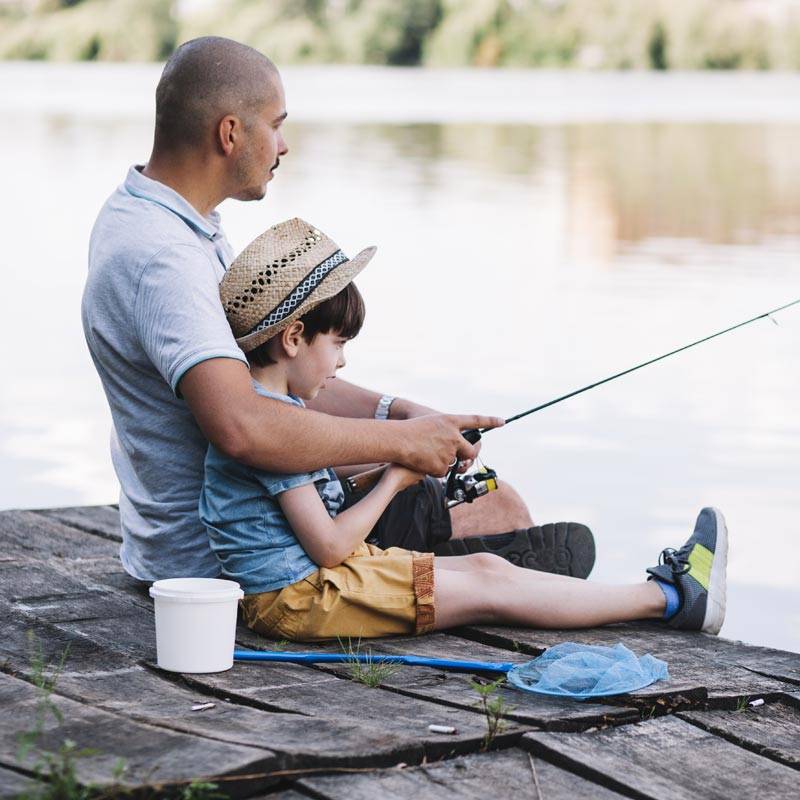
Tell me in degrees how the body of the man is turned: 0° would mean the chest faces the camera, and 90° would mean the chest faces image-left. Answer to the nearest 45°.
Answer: approximately 270°

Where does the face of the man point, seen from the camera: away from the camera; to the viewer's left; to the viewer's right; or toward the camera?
to the viewer's right

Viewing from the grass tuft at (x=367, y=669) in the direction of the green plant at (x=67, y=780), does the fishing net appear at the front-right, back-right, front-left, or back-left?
back-left

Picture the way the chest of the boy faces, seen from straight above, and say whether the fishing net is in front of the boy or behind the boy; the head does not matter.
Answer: in front

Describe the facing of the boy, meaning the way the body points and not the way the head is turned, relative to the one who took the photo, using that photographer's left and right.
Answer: facing to the right of the viewer

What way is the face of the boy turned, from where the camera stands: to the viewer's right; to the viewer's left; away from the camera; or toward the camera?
to the viewer's right
